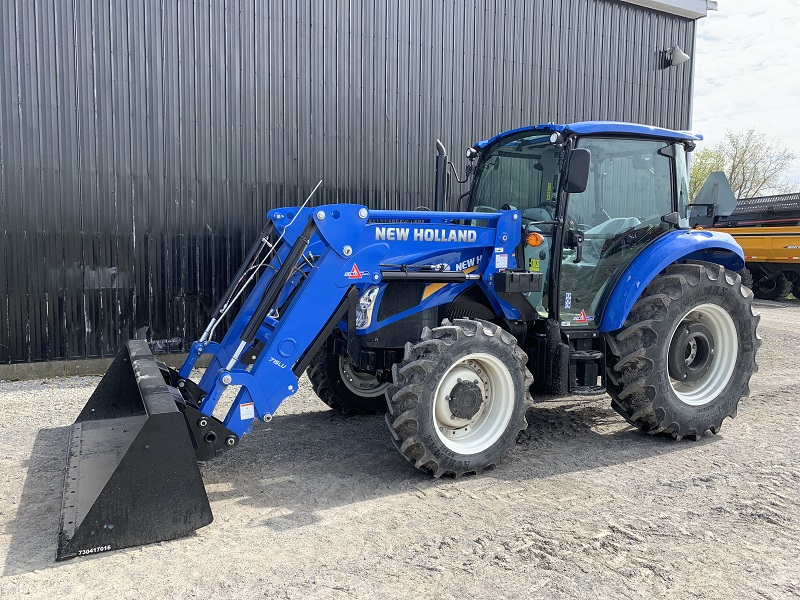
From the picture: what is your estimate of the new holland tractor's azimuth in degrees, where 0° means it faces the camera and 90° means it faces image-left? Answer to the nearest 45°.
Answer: approximately 45°

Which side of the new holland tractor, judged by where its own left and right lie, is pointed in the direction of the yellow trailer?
back

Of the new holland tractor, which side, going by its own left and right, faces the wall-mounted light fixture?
back
